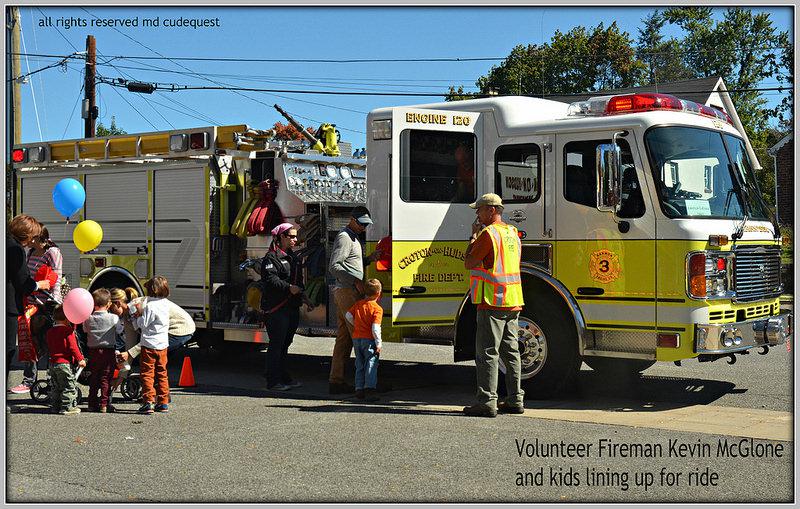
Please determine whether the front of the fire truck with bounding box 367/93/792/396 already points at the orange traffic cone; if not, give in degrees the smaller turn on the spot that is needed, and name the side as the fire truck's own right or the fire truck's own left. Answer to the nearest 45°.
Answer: approximately 135° to the fire truck's own right

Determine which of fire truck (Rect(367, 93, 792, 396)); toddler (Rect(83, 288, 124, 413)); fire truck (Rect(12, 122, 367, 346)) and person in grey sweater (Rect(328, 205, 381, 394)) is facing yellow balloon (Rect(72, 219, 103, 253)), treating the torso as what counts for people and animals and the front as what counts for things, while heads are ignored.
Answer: the toddler

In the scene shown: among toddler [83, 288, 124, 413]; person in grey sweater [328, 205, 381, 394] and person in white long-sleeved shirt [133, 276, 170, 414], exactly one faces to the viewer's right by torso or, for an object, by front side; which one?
the person in grey sweater

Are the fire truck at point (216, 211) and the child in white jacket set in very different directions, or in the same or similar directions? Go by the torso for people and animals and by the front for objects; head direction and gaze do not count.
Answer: very different directions

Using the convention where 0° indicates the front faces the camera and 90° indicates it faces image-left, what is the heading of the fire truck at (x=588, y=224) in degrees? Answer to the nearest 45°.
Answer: approximately 315°

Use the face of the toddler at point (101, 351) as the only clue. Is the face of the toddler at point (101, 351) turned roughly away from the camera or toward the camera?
away from the camera

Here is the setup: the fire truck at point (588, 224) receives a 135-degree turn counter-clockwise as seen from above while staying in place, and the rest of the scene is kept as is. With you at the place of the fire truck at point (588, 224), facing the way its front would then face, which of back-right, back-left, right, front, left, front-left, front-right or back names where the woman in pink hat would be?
left

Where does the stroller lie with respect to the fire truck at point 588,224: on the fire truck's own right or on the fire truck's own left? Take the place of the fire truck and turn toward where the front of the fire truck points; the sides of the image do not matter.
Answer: on the fire truck's own right

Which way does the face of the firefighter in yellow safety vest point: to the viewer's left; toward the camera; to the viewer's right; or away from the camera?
to the viewer's left

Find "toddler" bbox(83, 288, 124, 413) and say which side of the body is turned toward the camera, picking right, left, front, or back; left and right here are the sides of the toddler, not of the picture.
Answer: back

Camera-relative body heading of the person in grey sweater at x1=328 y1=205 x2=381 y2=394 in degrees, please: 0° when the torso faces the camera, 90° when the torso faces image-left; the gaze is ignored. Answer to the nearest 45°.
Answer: approximately 270°
